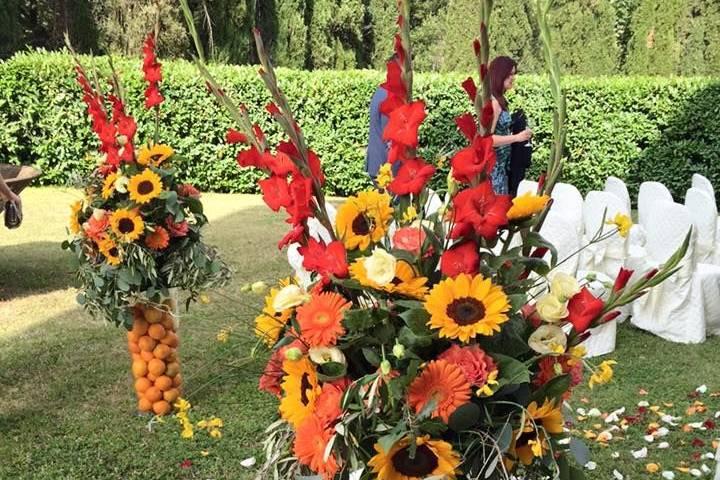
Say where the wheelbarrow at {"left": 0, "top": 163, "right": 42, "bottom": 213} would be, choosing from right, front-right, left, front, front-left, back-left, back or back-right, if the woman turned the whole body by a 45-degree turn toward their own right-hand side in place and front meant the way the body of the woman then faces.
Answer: back-right

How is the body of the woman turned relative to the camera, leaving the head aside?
to the viewer's right

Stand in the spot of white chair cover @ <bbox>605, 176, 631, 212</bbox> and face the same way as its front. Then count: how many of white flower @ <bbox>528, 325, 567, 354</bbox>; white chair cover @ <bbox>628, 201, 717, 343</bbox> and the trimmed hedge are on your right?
1

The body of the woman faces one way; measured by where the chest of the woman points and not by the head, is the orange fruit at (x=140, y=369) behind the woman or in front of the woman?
behind

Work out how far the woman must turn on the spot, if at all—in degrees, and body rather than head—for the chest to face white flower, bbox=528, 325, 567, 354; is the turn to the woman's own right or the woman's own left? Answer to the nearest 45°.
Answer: approximately 90° to the woman's own right

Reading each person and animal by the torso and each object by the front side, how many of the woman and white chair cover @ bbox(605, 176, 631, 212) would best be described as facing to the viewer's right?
1

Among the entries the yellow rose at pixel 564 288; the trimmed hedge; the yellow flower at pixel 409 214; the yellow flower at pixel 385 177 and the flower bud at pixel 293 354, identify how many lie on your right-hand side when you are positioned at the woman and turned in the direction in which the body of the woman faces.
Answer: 4

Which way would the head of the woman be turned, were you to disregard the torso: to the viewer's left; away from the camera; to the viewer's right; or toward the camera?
to the viewer's right

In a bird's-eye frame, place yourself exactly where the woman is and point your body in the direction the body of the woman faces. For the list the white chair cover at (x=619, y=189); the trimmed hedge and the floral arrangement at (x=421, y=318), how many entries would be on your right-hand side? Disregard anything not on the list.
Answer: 1

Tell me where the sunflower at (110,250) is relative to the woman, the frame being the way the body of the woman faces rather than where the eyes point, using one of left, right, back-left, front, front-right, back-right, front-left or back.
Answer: back-right
